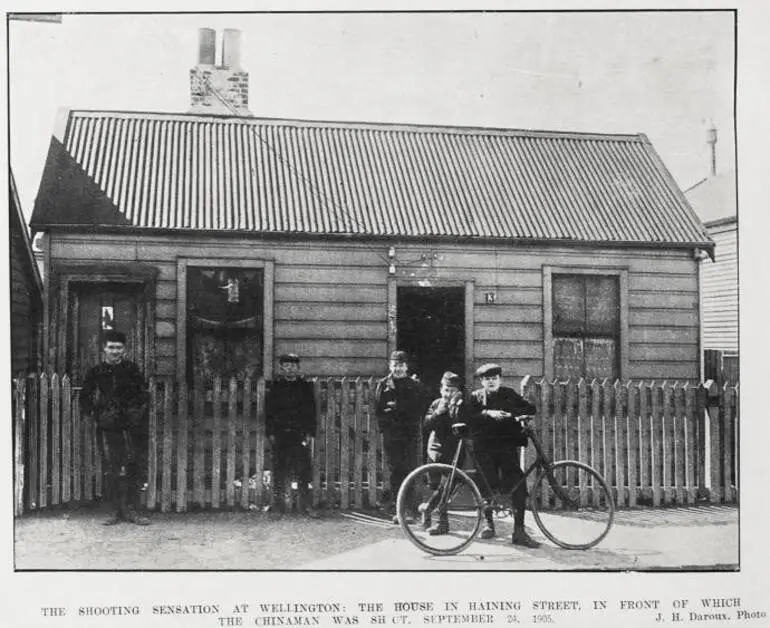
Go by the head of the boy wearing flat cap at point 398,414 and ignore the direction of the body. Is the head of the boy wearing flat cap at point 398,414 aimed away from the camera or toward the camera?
toward the camera

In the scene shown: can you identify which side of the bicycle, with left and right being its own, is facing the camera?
right

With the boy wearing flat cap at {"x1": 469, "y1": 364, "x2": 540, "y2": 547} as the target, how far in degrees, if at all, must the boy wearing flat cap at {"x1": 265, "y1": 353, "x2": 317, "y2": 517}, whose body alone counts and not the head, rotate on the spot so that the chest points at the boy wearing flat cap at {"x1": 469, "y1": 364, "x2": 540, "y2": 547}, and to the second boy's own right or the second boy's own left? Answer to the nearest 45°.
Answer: approximately 45° to the second boy's own left

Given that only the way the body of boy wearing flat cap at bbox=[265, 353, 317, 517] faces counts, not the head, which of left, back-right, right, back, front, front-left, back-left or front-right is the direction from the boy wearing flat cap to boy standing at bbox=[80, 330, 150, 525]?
right

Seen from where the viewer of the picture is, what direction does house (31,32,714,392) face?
facing the viewer

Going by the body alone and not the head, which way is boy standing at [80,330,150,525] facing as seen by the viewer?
toward the camera

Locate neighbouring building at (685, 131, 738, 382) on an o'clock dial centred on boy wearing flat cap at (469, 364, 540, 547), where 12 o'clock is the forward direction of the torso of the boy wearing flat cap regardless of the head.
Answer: The neighbouring building is roughly at 7 o'clock from the boy wearing flat cap.

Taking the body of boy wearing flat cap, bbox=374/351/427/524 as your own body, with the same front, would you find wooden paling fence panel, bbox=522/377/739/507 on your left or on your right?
on your left

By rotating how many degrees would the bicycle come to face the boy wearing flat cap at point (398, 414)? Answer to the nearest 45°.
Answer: approximately 135° to its left
